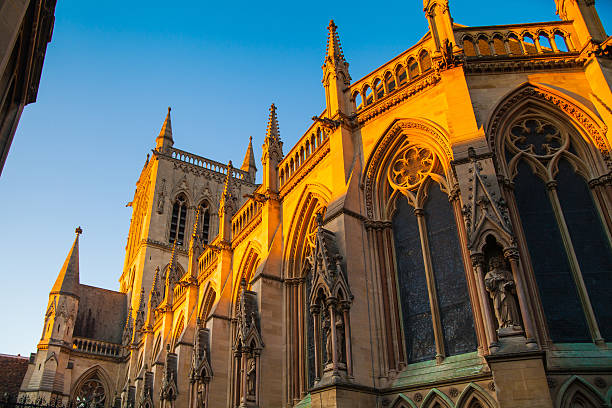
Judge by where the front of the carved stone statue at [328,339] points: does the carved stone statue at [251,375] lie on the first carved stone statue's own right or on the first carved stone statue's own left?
on the first carved stone statue's own right

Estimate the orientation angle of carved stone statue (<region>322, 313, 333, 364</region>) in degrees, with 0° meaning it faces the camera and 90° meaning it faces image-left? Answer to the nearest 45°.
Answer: approximately 45°
